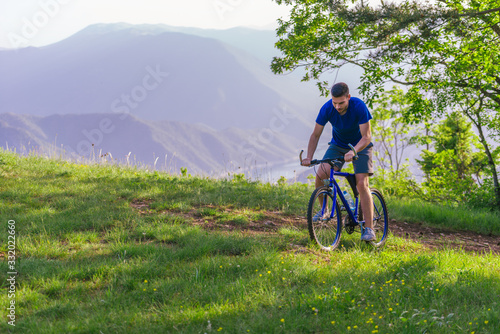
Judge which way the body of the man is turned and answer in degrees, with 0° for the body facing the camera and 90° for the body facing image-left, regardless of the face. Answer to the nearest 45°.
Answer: approximately 45°

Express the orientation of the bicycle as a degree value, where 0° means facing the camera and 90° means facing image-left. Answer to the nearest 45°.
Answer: approximately 45°

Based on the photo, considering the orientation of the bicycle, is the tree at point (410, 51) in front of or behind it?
behind

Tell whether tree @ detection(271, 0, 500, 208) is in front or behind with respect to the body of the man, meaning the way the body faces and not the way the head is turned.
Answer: behind
